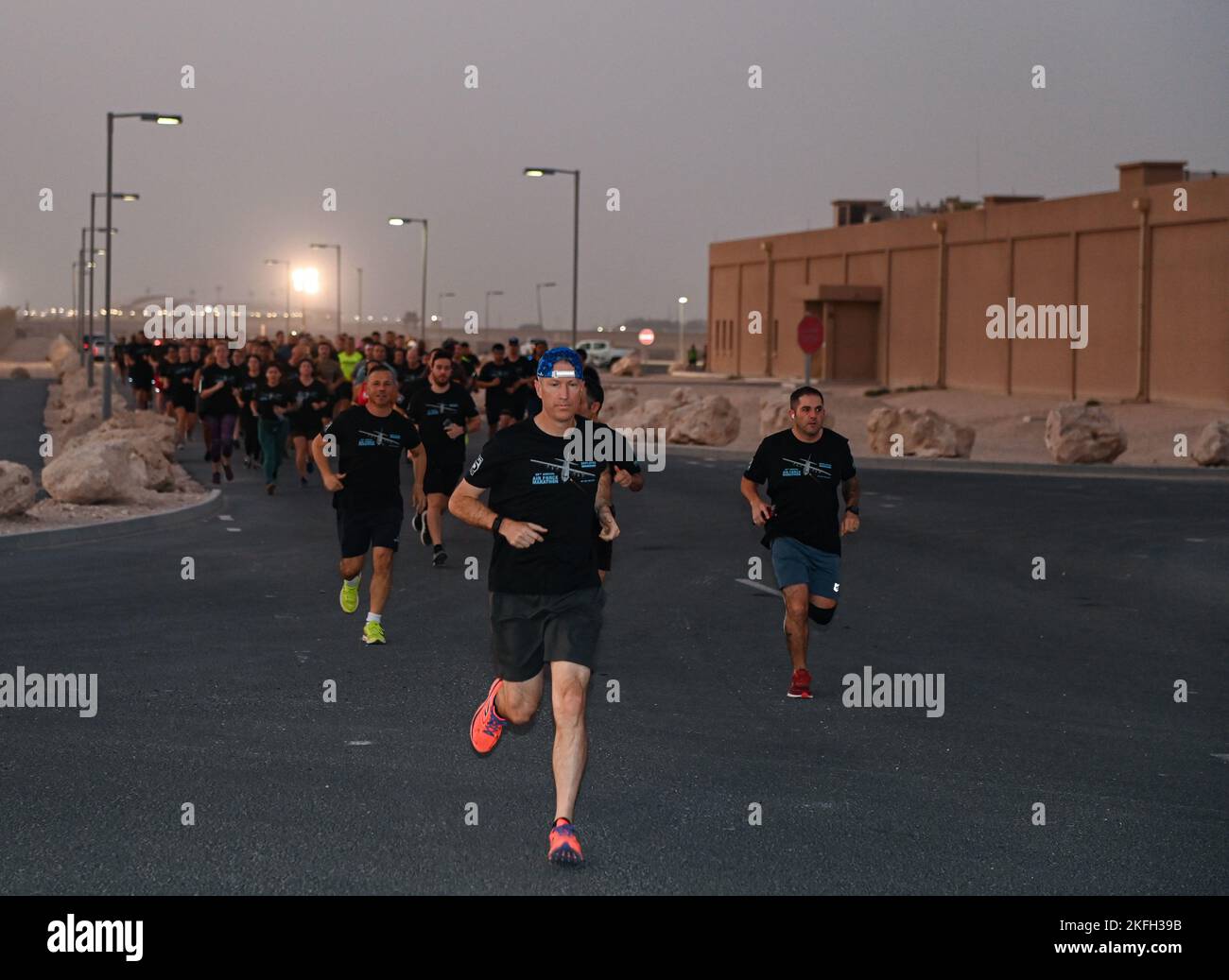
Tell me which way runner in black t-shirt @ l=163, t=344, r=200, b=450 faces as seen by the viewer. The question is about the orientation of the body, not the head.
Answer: toward the camera

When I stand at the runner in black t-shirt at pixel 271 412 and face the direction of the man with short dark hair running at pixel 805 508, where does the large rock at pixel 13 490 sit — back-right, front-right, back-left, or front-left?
front-right

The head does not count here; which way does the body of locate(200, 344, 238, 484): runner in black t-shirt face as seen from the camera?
toward the camera

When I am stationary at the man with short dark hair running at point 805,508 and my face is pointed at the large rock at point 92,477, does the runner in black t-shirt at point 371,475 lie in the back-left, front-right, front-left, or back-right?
front-left

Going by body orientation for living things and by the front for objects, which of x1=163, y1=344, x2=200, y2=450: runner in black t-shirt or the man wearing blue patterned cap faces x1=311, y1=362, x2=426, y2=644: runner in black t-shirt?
x1=163, y1=344, x2=200, y2=450: runner in black t-shirt

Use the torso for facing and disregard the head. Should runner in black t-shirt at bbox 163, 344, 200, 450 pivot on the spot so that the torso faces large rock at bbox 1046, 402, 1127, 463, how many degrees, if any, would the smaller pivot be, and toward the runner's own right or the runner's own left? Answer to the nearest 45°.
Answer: approximately 90° to the runner's own left

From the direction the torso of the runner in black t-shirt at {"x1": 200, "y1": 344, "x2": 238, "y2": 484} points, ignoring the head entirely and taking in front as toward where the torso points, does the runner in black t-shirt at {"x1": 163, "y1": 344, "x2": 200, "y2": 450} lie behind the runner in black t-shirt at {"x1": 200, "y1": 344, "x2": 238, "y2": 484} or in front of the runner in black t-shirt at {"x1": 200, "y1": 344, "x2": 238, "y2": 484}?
behind

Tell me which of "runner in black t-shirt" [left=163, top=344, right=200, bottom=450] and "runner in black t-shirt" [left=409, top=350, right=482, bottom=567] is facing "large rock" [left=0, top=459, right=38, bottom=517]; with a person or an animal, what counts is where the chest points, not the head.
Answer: "runner in black t-shirt" [left=163, top=344, right=200, bottom=450]
